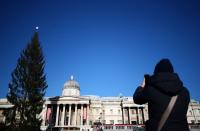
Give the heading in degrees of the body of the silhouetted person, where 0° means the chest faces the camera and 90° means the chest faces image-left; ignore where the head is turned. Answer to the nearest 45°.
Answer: approximately 135°
